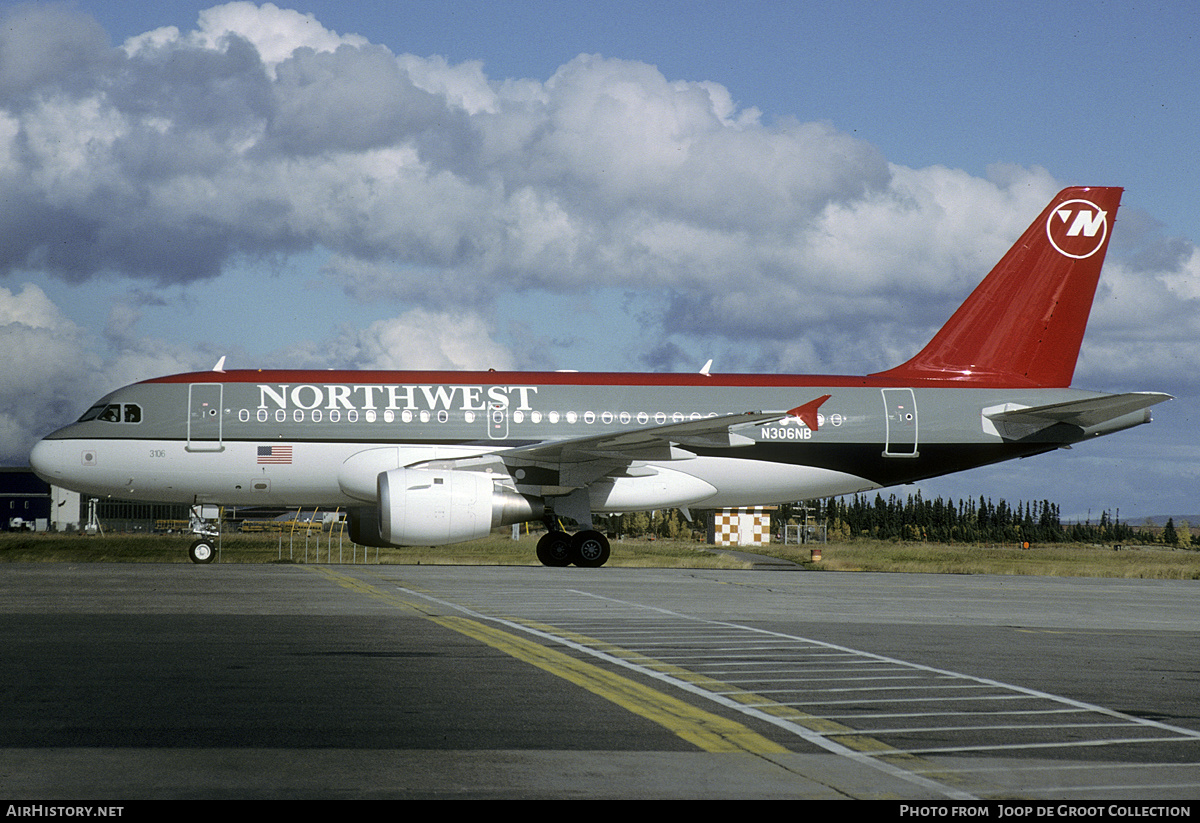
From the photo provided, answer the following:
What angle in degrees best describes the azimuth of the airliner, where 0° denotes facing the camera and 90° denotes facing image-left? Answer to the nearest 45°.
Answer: approximately 90°
